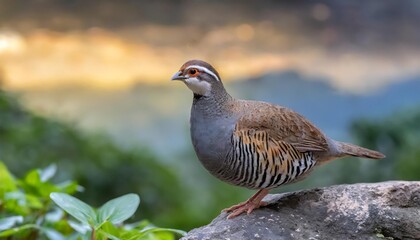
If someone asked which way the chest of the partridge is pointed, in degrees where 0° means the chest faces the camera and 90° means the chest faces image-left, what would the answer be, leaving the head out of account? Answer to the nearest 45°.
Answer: approximately 90°

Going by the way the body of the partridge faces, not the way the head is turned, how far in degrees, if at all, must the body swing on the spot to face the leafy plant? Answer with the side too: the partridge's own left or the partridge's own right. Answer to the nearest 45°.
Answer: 0° — it already faces it
